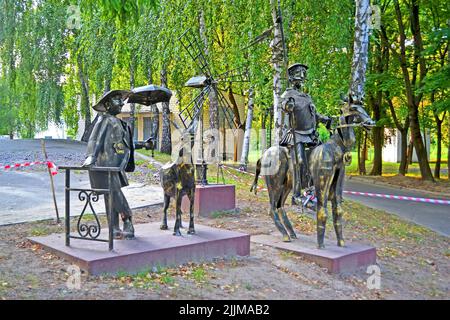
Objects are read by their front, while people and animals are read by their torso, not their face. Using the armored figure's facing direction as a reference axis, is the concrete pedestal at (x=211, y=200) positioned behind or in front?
behind

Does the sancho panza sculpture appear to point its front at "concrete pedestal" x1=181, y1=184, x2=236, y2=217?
no

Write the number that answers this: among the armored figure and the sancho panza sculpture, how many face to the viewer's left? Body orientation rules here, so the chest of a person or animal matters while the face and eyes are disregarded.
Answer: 0

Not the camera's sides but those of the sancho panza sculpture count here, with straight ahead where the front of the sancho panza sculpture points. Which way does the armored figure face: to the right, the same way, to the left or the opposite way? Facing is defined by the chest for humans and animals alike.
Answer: the same way

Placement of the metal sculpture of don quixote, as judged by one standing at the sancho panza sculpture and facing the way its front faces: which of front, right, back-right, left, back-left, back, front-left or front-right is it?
front-left

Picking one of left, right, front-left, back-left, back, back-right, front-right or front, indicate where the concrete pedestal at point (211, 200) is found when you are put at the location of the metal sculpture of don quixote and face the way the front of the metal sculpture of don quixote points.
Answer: back

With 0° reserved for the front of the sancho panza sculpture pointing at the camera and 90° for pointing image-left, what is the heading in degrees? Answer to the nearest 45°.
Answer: approximately 315°

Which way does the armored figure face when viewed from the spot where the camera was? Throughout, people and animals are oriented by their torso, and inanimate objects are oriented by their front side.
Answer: facing the viewer and to the right of the viewer

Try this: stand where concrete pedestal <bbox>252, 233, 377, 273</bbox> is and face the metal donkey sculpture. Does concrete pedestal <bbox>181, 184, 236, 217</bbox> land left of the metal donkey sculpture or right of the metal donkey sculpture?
right
